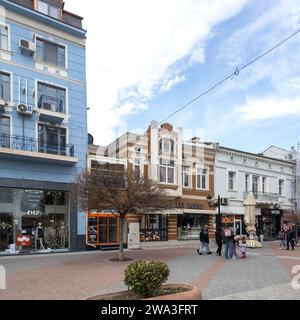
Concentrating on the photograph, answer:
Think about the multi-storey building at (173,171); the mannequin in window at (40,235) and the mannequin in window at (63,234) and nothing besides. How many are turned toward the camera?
3

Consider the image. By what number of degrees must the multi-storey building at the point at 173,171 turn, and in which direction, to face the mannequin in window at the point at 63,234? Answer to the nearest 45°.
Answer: approximately 45° to its right

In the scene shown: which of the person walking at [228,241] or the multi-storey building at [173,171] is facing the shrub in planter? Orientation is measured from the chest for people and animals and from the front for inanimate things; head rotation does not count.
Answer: the multi-storey building

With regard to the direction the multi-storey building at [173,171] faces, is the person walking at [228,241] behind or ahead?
ahead

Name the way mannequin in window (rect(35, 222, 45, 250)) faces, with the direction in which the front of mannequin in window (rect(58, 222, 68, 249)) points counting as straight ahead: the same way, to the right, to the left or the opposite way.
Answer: the same way

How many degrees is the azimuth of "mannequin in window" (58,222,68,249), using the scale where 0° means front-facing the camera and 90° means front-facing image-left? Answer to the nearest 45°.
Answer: approximately 0°

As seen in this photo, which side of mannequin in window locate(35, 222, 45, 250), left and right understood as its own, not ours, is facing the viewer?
front

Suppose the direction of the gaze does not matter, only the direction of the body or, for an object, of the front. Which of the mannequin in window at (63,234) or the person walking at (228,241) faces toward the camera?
the mannequin in window

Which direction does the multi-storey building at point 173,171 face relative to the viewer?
toward the camera

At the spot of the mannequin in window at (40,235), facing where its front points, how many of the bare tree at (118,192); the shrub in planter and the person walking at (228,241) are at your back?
0

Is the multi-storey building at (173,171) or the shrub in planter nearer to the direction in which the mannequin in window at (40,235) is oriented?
the shrub in planter
